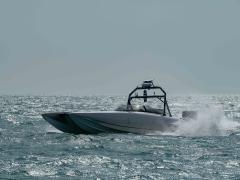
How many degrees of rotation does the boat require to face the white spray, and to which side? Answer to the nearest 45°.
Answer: approximately 180°

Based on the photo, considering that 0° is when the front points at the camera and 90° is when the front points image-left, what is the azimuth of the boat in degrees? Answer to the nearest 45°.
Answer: approximately 45°
